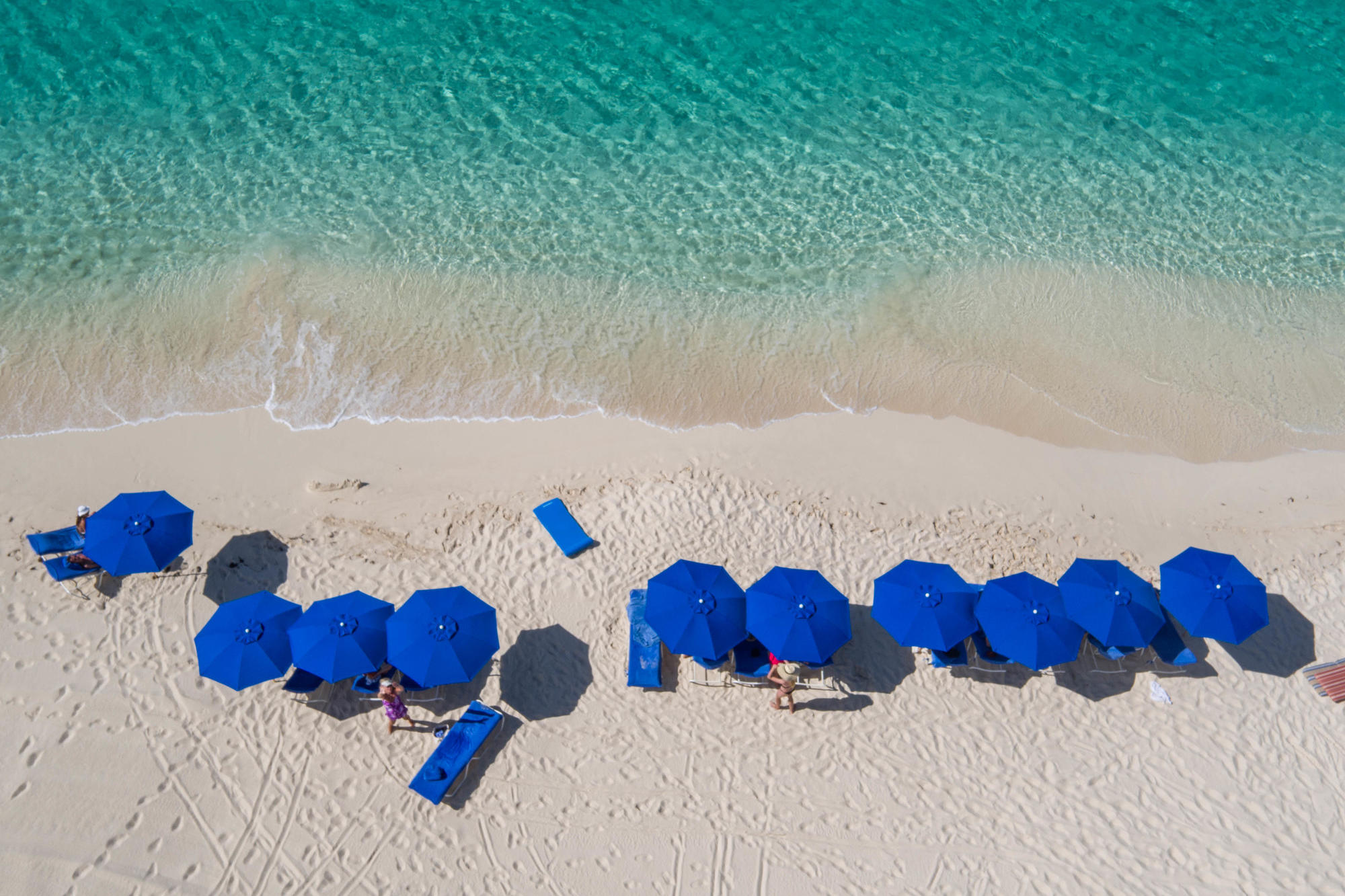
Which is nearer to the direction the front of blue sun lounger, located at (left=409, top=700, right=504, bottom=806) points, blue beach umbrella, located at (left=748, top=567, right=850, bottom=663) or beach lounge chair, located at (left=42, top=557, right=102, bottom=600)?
the blue beach umbrella

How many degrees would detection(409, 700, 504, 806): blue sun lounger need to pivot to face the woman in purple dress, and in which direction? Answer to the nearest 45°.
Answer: approximately 90° to its left

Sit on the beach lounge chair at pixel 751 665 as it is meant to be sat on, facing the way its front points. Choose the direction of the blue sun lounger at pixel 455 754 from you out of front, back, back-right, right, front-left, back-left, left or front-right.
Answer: back-left

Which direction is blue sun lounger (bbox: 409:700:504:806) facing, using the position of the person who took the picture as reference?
facing away from the viewer and to the right of the viewer

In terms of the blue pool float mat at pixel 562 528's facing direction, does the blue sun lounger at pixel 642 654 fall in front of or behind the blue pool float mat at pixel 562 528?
behind

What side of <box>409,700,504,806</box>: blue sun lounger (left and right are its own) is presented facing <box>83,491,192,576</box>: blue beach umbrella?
left

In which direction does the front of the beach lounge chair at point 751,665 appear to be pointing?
away from the camera
